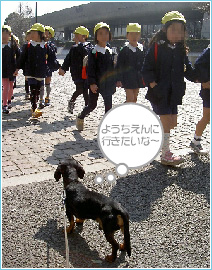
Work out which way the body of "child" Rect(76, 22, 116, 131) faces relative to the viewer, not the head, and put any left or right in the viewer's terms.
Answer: facing the viewer and to the right of the viewer

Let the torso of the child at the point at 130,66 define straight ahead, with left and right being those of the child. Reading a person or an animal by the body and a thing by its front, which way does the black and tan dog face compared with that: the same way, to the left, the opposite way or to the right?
the opposite way

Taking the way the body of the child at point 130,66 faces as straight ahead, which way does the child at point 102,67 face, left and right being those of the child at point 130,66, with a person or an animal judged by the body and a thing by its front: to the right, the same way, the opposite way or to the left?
the same way

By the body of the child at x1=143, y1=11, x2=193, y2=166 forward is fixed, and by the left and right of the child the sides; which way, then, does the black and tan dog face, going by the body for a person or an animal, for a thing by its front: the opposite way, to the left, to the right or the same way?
the opposite way

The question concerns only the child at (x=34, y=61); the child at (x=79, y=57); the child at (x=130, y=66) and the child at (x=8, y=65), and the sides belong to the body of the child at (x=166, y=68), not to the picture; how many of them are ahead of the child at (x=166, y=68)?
0

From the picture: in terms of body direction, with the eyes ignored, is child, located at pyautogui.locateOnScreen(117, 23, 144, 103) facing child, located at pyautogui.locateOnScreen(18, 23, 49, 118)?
no

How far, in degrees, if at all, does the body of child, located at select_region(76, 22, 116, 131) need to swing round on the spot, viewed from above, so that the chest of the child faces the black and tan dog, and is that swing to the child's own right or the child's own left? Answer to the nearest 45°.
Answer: approximately 45° to the child's own right

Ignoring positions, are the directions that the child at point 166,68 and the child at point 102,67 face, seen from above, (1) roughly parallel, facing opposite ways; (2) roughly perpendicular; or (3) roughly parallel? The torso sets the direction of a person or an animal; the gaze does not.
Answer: roughly parallel

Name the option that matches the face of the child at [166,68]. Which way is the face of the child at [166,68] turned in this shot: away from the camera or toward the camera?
toward the camera

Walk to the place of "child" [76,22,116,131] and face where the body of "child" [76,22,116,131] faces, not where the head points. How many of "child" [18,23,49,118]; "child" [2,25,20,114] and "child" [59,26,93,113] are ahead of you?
0

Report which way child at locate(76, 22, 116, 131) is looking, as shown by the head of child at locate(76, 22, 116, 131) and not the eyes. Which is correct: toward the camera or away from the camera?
toward the camera

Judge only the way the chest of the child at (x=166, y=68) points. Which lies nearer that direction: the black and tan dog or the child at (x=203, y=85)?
the black and tan dog

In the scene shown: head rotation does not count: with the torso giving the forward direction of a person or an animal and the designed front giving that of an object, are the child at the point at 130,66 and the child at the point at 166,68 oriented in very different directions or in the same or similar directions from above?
same or similar directions
